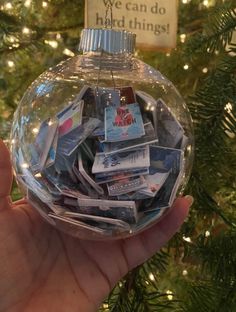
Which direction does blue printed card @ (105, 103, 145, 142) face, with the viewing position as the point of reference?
facing the viewer

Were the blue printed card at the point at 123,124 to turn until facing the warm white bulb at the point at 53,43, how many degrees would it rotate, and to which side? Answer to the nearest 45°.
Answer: approximately 180°

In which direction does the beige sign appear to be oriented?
toward the camera

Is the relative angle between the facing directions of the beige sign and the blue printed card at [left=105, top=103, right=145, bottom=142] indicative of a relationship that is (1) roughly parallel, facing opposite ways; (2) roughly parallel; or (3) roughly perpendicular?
roughly parallel

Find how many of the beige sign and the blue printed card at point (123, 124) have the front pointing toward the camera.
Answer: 2
